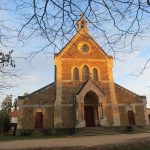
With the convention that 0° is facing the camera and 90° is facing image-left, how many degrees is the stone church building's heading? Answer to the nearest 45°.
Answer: approximately 0°
